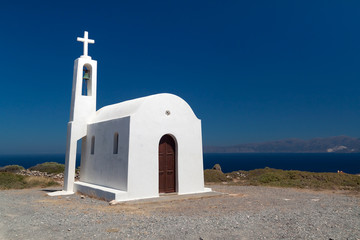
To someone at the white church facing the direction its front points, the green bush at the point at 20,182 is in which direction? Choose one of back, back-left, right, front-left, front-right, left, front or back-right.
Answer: back

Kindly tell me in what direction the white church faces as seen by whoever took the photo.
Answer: facing the viewer and to the right of the viewer
